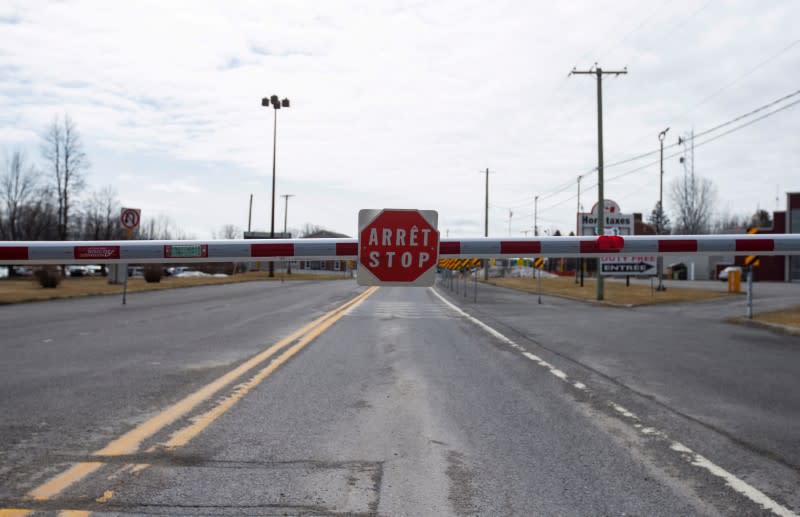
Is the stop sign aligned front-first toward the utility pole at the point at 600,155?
no

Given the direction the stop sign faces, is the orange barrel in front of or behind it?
behind

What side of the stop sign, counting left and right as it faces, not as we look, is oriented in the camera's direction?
front
